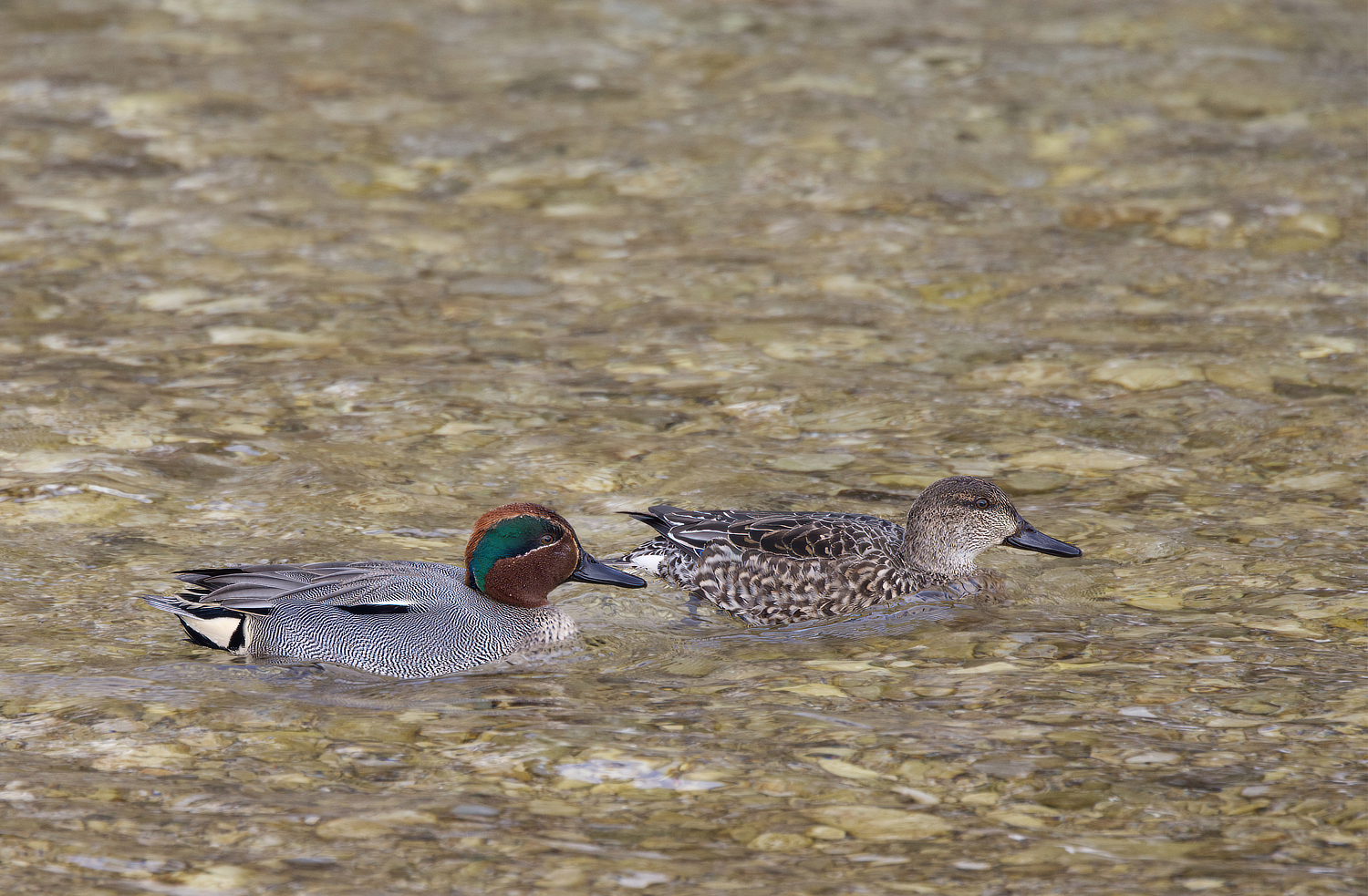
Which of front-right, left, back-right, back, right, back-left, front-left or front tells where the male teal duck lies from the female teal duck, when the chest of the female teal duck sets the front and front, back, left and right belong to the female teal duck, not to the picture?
back-right

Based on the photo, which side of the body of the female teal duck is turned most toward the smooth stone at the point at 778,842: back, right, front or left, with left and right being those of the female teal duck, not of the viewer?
right

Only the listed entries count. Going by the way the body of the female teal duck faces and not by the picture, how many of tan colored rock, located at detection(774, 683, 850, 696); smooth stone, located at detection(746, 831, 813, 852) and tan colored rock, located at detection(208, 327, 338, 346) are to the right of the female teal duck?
2

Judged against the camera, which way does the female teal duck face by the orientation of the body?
to the viewer's right

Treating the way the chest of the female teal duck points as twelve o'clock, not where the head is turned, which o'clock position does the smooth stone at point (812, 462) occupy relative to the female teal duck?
The smooth stone is roughly at 9 o'clock from the female teal duck.

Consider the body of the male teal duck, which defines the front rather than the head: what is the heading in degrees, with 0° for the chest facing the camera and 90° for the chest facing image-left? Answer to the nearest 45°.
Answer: approximately 270°
